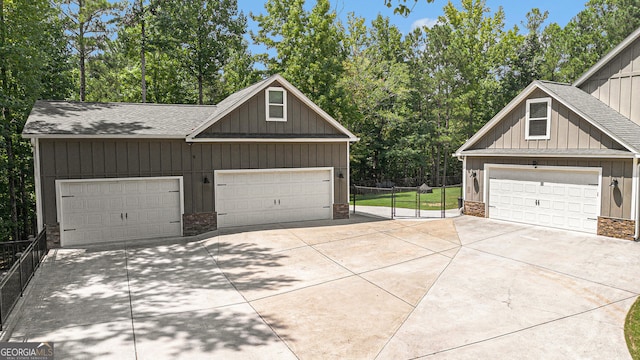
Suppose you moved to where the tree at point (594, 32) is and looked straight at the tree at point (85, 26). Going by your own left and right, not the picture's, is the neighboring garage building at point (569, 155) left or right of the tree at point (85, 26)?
left

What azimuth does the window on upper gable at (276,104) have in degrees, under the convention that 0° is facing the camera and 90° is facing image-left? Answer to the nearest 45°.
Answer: approximately 0°

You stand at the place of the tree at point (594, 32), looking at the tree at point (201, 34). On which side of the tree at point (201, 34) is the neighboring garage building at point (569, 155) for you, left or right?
left

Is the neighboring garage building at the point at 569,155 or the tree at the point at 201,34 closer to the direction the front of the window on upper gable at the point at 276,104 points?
the neighboring garage building

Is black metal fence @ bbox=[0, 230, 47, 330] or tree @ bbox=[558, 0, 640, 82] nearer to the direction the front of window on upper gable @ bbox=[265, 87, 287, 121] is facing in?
the black metal fence

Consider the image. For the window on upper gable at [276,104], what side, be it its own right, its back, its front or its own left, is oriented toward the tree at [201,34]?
back

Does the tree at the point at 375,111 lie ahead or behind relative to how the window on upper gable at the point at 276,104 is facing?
behind

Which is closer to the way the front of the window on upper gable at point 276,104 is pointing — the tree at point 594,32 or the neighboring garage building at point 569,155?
the neighboring garage building

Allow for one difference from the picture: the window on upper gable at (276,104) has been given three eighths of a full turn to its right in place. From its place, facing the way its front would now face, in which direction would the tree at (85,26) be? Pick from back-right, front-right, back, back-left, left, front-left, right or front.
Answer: front

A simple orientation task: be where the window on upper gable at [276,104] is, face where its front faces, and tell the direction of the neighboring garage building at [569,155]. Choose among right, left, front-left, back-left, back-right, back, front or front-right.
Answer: left

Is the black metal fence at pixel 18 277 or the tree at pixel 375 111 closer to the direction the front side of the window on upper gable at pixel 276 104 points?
the black metal fence
